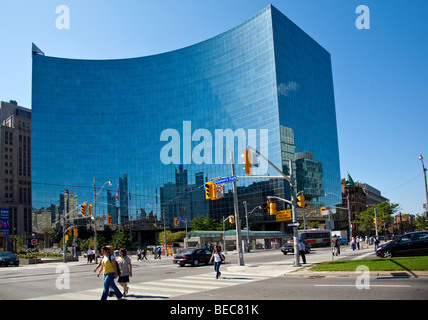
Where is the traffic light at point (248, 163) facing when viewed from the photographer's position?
facing to the left of the viewer

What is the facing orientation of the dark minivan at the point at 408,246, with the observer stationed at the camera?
facing to the left of the viewer

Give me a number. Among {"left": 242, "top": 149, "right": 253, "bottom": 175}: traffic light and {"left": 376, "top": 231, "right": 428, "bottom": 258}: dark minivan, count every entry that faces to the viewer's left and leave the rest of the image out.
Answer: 2

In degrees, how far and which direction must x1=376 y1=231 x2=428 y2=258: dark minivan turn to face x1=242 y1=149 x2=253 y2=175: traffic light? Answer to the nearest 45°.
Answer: approximately 45° to its left

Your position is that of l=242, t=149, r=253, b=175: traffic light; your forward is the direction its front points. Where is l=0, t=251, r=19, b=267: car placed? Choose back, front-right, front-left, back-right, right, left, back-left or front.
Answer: front-right

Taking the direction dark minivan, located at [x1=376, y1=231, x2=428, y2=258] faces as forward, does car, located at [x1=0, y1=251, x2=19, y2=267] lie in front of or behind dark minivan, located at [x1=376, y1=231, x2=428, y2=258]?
in front
